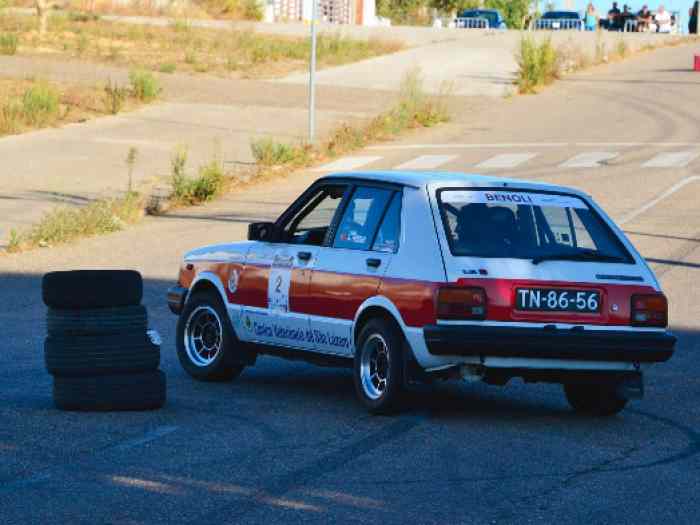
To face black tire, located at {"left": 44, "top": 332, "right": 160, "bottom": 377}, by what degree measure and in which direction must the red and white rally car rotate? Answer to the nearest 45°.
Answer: approximately 45° to its left

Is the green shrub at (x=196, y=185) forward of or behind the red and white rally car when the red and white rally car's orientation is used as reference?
forward

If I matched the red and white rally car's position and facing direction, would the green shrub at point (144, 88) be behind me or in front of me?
in front

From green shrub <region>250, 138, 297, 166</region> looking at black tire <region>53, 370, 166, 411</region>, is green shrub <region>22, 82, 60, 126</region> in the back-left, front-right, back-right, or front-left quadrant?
back-right

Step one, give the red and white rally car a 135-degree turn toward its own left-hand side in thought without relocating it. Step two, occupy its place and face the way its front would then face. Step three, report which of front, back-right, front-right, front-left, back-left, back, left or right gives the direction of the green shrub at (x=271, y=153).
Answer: back

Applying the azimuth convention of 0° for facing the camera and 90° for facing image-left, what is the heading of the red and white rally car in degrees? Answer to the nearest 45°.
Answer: approximately 135°

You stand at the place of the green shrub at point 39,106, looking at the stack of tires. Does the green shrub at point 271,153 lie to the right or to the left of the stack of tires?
left

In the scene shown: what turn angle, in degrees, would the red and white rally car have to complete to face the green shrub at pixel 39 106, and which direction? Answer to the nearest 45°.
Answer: approximately 45° to its right

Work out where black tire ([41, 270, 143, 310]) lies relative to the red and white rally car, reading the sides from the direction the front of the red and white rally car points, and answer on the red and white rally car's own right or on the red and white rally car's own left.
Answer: on the red and white rally car's own left

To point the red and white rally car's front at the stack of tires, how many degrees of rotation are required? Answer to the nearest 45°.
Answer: approximately 45° to its left
